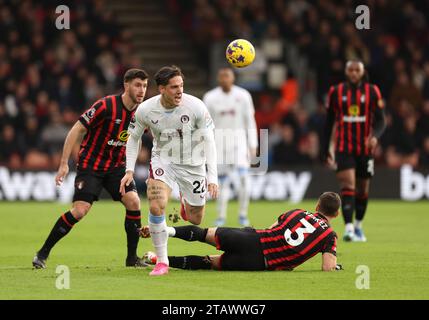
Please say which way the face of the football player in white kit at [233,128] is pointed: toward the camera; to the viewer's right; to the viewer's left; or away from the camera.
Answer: toward the camera

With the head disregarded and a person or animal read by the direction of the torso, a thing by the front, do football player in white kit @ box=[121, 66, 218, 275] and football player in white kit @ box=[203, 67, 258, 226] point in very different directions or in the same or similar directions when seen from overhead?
same or similar directions

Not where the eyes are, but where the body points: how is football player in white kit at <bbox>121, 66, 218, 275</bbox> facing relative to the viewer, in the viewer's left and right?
facing the viewer

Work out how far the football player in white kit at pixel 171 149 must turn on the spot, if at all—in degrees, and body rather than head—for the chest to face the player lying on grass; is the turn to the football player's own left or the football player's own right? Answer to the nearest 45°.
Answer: approximately 90° to the football player's own left

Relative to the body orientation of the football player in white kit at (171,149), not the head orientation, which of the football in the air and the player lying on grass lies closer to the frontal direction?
the player lying on grass

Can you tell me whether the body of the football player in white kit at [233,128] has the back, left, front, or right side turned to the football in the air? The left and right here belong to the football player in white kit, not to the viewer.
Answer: front

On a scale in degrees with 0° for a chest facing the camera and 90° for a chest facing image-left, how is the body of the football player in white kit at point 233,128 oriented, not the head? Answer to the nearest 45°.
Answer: approximately 0°

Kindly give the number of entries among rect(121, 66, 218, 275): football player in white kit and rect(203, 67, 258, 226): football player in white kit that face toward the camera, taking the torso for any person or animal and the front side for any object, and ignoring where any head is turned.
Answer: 2

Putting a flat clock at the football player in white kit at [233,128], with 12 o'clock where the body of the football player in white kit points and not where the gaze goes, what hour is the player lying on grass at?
The player lying on grass is roughly at 12 o'clock from the football player in white kit.

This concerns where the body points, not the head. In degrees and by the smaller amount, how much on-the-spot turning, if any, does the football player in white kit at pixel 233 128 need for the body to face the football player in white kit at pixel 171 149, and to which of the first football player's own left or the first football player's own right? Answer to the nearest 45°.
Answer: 0° — they already face them
